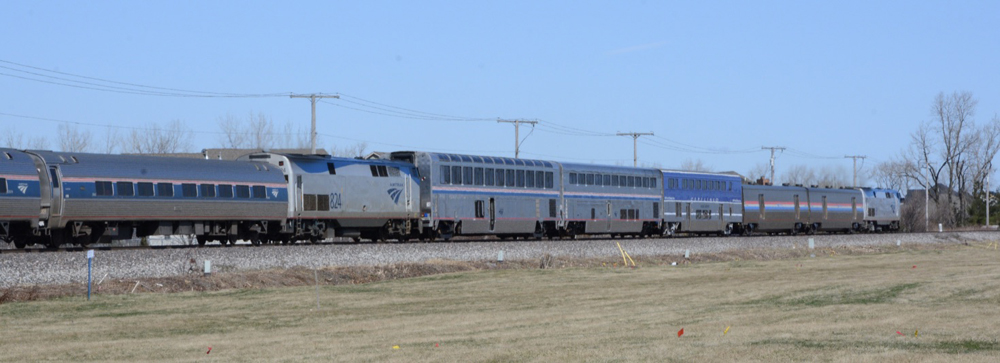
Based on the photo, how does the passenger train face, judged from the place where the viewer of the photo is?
facing away from the viewer and to the right of the viewer

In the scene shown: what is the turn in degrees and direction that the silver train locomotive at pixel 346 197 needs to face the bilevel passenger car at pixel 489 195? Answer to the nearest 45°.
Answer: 0° — it already faces it

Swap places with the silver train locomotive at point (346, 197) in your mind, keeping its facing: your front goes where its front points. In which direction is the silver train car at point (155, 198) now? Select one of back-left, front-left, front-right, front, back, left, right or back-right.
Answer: back

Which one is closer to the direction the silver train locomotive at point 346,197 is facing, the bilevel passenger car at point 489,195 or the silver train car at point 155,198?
the bilevel passenger car

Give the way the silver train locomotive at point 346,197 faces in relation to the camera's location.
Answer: facing away from the viewer and to the right of the viewer

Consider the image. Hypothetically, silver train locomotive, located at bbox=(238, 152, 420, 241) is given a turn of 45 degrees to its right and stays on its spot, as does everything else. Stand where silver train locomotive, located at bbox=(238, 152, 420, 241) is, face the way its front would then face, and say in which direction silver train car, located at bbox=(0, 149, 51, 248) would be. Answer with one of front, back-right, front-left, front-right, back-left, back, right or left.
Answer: back-right
